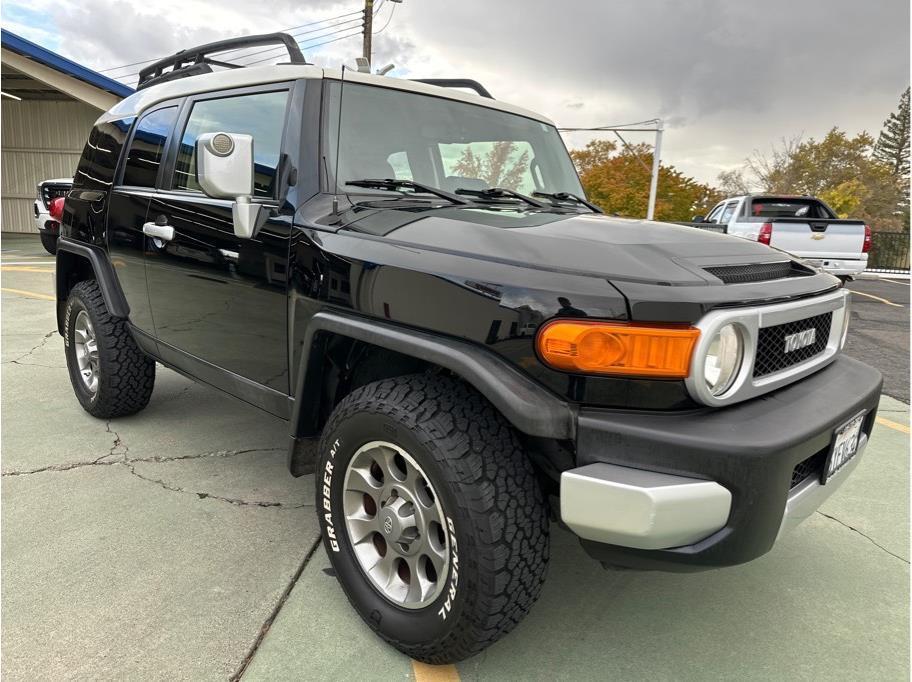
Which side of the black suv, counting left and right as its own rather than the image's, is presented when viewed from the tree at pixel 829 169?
left

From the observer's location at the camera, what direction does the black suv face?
facing the viewer and to the right of the viewer

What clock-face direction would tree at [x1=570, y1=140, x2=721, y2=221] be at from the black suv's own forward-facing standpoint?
The tree is roughly at 8 o'clock from the black suv.

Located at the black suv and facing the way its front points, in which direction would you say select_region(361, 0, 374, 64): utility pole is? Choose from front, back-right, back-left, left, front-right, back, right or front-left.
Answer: back-left

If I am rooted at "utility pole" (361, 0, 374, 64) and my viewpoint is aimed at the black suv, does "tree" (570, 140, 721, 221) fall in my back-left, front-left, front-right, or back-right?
back-left
